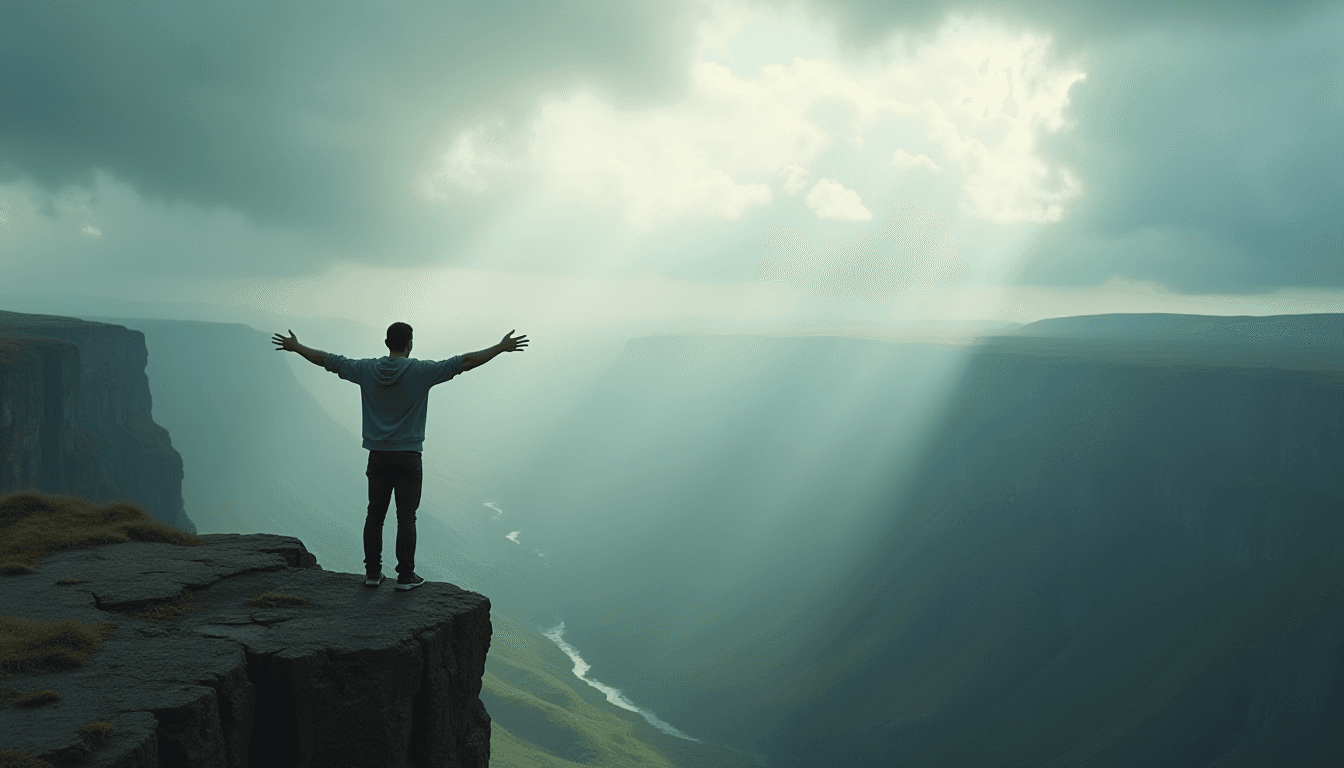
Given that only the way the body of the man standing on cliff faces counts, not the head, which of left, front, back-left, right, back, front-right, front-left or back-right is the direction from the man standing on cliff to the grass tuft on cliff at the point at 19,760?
back-left

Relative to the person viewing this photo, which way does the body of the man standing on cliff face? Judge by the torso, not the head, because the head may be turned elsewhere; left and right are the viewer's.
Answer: facing away from the viewer

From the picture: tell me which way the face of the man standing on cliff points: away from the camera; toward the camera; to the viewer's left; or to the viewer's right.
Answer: away from the camera
